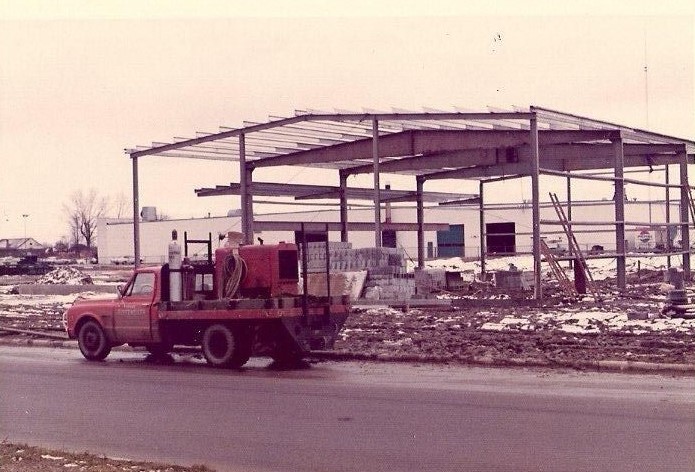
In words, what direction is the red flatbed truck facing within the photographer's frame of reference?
facing away from the viewer and to the left of the viewer

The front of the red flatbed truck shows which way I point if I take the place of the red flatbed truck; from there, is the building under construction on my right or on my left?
on my right

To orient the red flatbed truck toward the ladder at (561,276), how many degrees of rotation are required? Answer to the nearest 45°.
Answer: approximately 90° to its right
